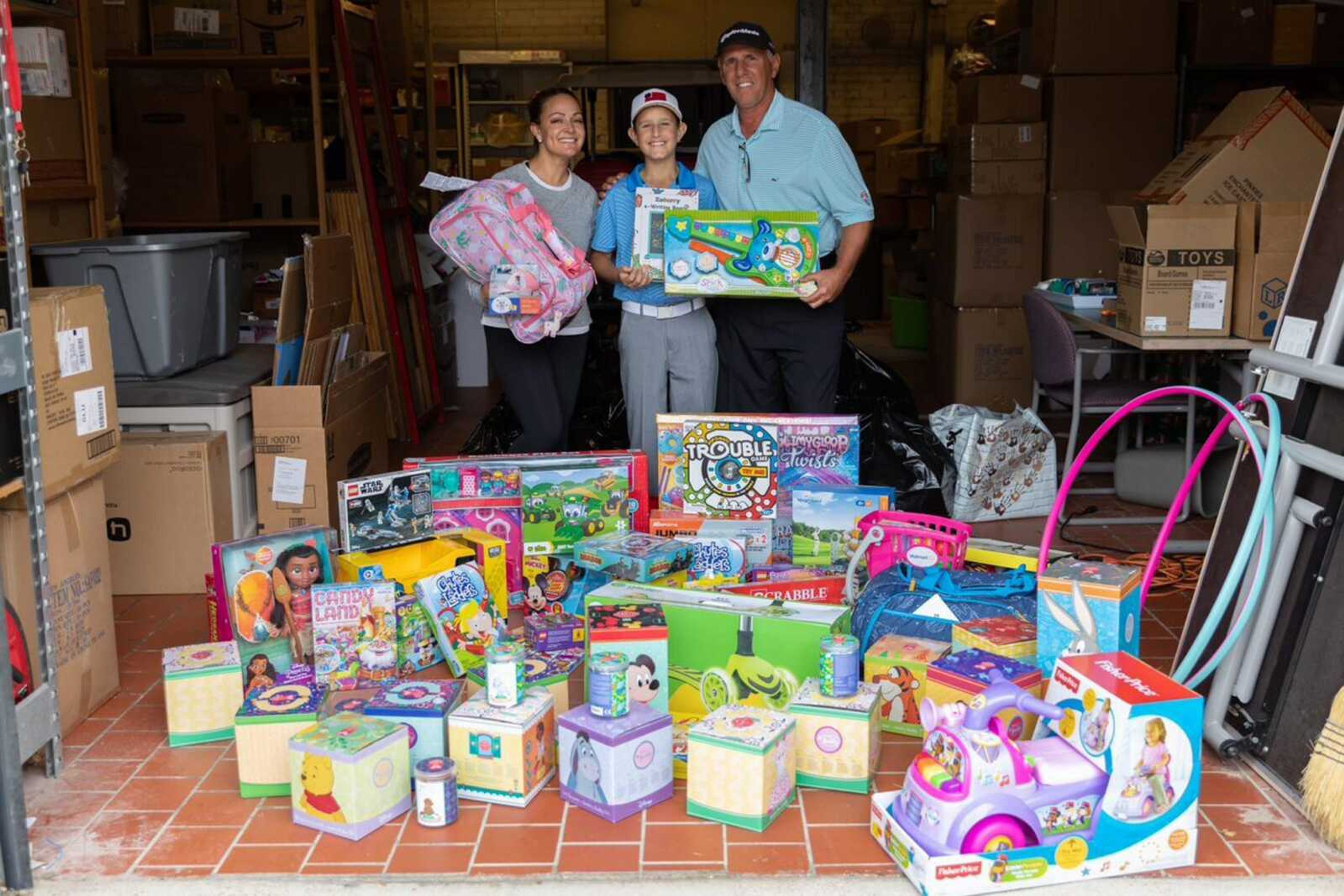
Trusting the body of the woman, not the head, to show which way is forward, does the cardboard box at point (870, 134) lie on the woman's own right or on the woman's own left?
on the woman's own left

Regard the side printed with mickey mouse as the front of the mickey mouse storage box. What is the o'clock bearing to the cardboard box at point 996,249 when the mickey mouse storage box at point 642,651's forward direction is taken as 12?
The cardboard box is roughly at 7 o'clock from the mickey mouse storage box.

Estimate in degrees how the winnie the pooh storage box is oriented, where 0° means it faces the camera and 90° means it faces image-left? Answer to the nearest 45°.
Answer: approximately 45°

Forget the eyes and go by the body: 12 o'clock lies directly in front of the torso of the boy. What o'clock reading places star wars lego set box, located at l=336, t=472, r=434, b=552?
The star wars lego set box is roughly at 2 o'clock from the boy.

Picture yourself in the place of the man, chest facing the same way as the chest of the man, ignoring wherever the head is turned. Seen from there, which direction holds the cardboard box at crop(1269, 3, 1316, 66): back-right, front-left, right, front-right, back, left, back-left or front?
back

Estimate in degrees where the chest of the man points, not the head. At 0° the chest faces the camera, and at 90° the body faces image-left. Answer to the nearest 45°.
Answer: approximately 45°

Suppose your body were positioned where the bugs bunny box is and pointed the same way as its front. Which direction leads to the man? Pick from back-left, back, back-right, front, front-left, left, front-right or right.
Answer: back-right

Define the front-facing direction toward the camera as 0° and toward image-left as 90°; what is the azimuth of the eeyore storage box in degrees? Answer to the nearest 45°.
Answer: approximately 45°
